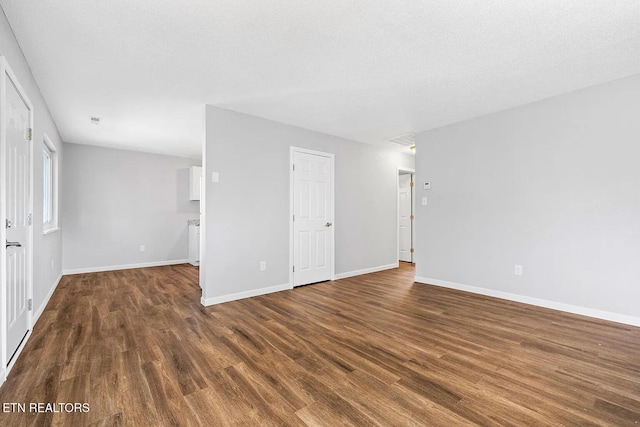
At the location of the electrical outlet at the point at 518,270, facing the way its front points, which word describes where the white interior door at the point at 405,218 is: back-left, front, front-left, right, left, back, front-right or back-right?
back-right

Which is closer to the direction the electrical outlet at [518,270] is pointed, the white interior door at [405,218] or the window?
the window

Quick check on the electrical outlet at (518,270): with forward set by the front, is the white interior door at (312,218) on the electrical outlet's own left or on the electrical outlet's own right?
on the electrical outlet's own right

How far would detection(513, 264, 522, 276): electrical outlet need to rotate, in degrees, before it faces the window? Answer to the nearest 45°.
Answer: approximately 45° to its right
